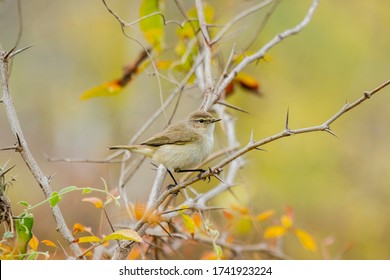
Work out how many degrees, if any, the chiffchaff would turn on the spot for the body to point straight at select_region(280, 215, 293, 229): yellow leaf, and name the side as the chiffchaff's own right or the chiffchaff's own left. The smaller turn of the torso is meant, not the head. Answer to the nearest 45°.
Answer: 0° — it already faces it

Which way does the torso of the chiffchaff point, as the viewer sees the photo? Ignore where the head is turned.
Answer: to the viewer's right

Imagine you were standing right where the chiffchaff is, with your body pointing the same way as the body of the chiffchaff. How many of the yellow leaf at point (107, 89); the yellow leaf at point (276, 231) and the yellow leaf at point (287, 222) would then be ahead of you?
2

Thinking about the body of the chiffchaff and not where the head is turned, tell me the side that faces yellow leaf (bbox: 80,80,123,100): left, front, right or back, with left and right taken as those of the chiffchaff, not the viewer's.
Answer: back

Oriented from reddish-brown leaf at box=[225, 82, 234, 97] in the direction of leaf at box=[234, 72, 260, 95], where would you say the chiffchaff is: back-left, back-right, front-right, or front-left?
back-right
